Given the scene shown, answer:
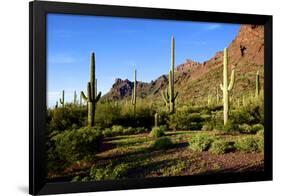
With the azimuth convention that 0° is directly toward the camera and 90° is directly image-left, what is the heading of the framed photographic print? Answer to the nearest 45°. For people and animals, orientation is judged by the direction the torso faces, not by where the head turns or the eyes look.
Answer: approximately 315°
